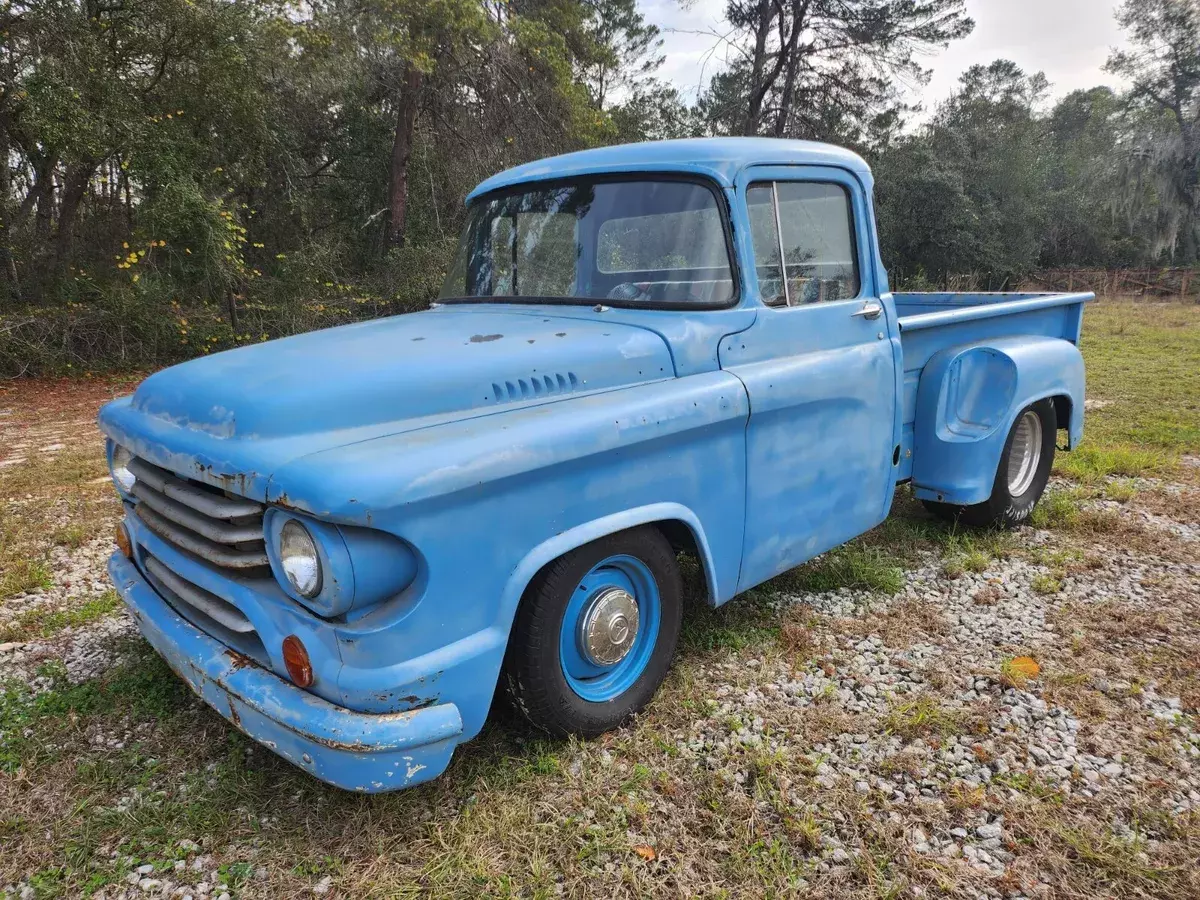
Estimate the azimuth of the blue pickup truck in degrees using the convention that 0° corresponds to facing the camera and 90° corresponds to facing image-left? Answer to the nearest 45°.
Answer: approximately 45°

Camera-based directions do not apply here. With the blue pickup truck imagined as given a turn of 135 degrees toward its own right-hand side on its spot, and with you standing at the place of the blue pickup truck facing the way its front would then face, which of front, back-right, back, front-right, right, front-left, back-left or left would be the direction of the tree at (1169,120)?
front-right
